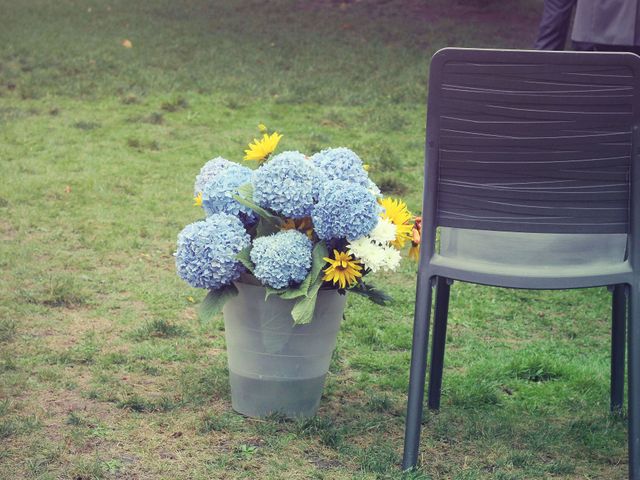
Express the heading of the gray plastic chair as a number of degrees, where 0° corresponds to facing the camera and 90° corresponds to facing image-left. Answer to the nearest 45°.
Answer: approximately 180°

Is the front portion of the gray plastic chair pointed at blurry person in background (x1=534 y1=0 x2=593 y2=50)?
yes
